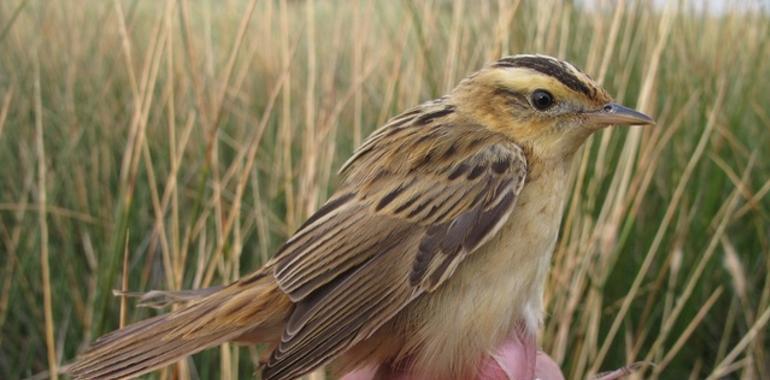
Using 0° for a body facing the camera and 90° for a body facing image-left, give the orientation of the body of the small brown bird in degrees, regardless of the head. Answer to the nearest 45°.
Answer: approximately 270°
